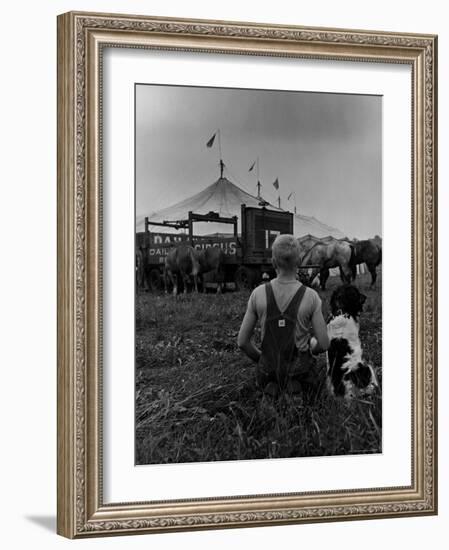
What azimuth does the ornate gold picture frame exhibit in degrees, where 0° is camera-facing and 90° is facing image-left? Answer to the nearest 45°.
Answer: approximately 315°
